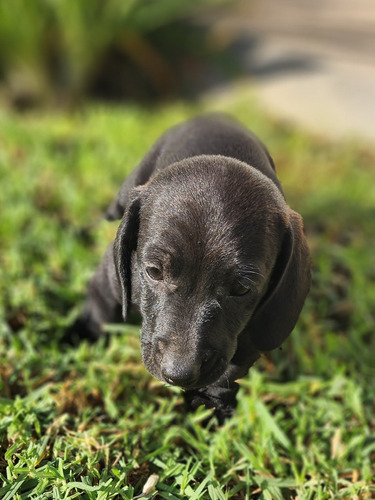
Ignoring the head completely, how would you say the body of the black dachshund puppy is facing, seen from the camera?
toward the camera

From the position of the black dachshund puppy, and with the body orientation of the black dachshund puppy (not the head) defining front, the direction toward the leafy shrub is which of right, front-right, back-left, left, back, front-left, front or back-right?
back
